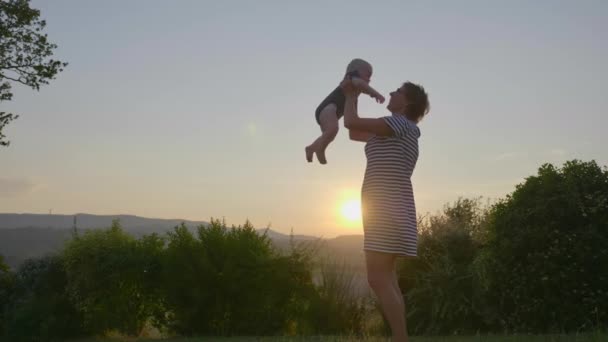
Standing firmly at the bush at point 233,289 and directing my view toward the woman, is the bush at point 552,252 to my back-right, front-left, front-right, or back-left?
front-left

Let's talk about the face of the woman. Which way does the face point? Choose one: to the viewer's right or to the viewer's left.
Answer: to the viewer's left

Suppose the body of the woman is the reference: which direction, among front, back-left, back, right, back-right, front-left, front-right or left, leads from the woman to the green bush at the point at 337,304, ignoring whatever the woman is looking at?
right

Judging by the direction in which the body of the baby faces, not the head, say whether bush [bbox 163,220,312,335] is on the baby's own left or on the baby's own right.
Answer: on the baby's own left

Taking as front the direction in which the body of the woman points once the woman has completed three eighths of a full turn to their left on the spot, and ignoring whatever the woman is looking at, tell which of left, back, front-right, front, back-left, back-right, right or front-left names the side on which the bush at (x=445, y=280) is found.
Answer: back-left

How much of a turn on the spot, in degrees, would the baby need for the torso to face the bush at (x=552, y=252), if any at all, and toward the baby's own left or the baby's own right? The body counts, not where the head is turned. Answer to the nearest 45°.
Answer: approximately 45° to the baby's own left

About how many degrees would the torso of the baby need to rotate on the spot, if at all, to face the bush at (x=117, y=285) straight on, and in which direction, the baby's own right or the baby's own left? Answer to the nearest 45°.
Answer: approximately 135° to the baby's own left

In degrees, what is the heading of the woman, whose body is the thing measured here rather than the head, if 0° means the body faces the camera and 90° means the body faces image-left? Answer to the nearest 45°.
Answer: approximately 90°

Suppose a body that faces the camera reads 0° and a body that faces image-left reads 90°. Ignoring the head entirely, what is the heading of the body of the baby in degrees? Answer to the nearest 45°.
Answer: approximately 270°

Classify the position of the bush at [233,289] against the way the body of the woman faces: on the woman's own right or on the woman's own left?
on the woman's own right
